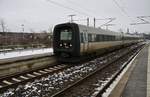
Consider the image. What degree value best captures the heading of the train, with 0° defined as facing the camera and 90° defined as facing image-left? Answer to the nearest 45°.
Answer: approximately 45°

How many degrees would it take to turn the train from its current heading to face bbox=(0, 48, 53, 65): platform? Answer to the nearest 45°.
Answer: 0° — it already faces it

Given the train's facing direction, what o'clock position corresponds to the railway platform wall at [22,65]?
The railway platform wall is roughly at 12 o'clock from the train.

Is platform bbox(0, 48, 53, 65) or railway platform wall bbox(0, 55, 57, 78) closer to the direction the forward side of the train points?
the railway platform wall
